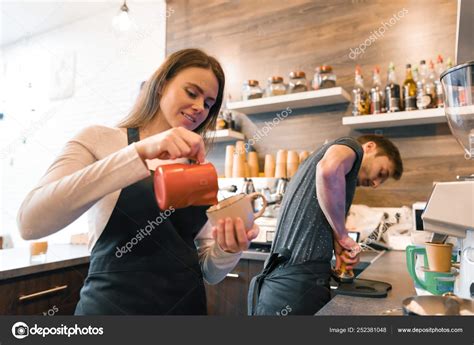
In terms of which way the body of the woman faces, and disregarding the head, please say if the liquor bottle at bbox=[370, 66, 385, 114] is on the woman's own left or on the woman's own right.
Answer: on the woman's own left

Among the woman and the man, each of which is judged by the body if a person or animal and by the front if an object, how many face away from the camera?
0

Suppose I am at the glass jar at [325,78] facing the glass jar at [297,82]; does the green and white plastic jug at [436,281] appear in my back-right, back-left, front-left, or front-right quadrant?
back-left

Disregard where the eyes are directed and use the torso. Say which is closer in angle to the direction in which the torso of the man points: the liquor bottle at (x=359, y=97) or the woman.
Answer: the liquor bottle

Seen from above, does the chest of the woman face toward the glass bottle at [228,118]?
no

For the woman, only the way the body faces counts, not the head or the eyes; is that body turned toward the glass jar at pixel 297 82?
no

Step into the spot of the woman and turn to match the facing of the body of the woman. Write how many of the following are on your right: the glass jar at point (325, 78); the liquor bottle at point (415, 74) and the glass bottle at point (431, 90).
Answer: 0

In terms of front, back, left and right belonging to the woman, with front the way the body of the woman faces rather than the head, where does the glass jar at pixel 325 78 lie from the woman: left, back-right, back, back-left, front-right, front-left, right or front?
left

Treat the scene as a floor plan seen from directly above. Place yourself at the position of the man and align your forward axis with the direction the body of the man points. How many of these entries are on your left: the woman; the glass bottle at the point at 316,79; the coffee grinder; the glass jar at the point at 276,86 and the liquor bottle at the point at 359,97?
3

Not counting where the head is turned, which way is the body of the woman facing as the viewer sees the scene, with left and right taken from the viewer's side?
facing the viewer and to the right of the viewer

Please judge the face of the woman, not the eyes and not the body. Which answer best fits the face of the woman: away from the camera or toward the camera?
toward the camera

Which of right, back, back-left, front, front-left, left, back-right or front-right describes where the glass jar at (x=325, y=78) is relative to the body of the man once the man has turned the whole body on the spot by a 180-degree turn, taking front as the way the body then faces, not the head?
right

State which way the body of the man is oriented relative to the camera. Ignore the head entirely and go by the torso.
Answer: to the viewer's right

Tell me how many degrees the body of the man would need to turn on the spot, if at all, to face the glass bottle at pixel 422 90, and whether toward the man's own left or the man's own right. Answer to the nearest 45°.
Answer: approximately 45° to the man's own left

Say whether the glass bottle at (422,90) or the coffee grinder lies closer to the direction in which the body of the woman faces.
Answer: the coffee grinder

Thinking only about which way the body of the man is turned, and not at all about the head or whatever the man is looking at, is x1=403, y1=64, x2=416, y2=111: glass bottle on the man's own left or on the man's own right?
on the man's own left
